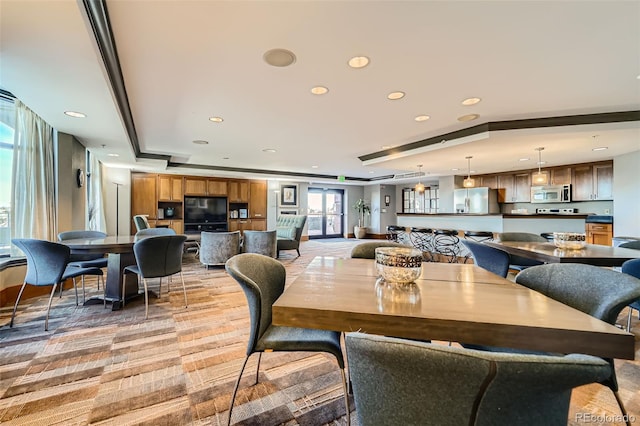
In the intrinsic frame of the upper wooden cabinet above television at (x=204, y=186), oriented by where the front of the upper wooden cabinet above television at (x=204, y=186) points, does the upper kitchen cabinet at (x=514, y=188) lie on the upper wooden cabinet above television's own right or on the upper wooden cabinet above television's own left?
on the upper wooden cabinet above television's own left

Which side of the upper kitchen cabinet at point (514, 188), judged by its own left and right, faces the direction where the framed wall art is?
right

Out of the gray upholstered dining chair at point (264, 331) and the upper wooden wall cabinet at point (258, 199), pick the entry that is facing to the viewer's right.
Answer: the gray upholstered dining chair

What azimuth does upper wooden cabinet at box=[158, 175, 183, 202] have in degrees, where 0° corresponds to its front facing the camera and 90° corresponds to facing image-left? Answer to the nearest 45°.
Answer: approximately 0°

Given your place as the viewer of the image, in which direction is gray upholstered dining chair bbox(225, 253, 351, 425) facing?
facing to the right of the viewer

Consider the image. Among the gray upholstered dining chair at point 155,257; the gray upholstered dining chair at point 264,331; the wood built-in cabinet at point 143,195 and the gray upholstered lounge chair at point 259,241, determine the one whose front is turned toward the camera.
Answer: the wood built-in cabinet

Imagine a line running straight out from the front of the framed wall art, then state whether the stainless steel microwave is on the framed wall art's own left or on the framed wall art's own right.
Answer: on the framed wall art's own left

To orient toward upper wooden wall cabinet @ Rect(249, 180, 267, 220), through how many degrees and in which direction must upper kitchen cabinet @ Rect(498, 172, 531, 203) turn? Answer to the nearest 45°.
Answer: approximately 45° to its right

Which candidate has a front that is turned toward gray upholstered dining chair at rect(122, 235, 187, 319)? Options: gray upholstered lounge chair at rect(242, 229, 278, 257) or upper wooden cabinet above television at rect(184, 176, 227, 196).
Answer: the upper wooden cabinet above television
